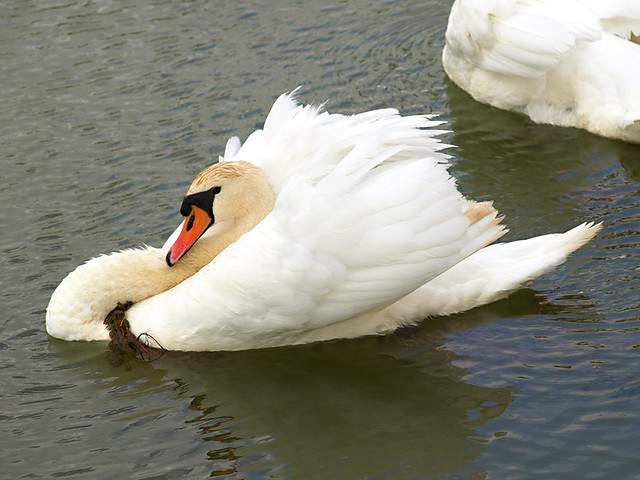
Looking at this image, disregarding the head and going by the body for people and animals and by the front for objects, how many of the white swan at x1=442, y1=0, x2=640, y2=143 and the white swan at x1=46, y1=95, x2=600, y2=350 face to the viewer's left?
2

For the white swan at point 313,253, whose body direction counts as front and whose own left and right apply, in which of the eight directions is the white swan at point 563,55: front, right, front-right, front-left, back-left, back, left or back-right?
back-right

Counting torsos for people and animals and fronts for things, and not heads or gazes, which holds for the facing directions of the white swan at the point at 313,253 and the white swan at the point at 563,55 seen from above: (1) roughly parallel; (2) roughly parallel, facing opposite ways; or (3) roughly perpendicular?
roughly parallel

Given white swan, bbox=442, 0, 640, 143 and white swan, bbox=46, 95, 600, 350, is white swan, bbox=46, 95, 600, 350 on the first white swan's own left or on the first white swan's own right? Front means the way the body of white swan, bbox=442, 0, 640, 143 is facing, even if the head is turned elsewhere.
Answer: on the first white swan's own left

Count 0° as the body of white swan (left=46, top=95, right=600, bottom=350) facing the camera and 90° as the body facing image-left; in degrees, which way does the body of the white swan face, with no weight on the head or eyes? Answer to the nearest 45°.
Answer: approximately 90°

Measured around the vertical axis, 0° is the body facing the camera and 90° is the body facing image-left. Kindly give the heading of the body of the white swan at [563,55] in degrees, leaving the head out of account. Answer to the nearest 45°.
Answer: approximately 90°
